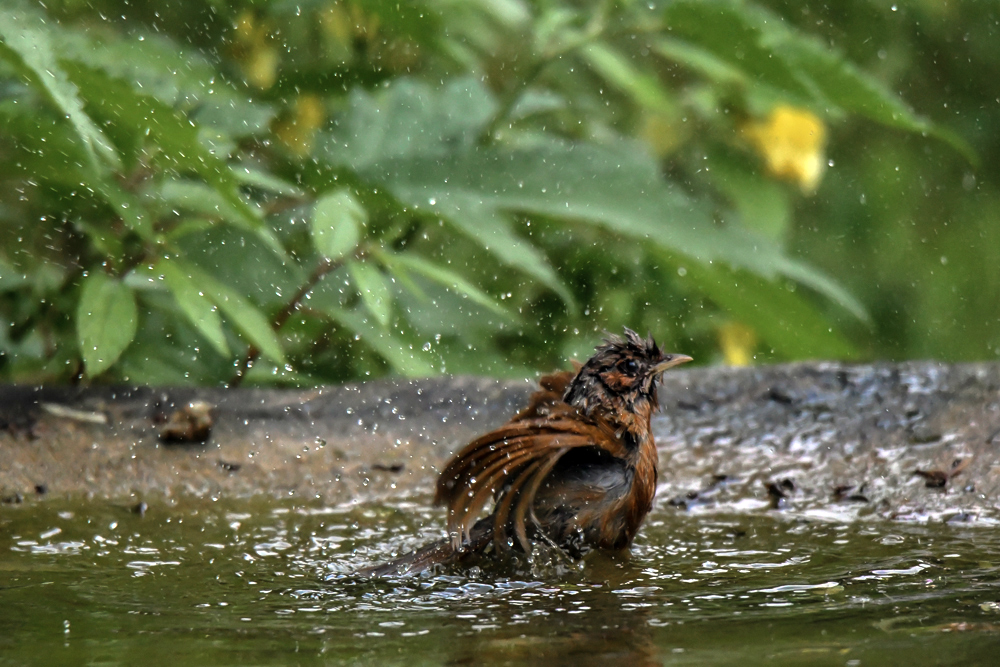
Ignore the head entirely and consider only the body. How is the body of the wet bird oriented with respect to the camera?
to the viewer's right

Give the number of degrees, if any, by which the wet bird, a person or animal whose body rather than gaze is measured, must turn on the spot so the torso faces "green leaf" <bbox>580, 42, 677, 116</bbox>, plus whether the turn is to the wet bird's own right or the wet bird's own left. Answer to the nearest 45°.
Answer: approximately 90° to the wet bird's own left

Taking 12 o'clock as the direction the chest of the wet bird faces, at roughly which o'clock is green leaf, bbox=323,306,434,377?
The green leaf is roughly at 8 o'clock from the wet bird.

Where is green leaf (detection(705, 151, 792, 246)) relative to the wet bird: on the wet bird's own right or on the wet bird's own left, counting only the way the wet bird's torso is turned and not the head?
on the wet bird's own left

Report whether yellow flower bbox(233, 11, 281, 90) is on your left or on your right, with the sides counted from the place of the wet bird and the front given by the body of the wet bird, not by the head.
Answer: on your left

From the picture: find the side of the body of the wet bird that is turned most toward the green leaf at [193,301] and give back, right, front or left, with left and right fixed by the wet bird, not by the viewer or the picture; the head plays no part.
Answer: back
